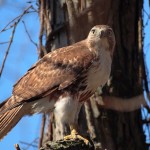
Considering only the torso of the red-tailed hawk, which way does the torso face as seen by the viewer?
to the viewer's right

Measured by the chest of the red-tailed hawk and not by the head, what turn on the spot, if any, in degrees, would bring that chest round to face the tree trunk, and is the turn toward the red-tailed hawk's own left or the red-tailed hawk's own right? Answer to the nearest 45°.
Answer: approximately 45° to the red-tailed hawk's own left
